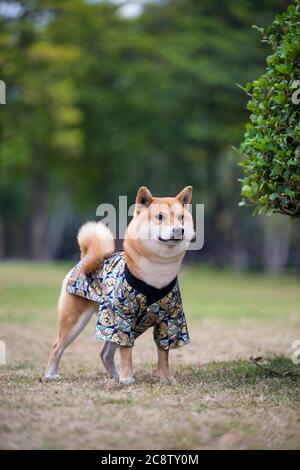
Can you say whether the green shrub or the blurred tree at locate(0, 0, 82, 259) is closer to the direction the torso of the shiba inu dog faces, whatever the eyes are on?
the green shrub

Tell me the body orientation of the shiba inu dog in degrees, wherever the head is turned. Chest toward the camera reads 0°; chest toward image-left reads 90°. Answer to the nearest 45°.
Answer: approximately 315°

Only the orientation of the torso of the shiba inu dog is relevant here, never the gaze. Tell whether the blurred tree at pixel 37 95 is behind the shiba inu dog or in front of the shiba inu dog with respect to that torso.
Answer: behind

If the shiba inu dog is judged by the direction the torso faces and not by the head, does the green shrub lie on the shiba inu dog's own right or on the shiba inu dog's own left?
on the shiba inu dog's own left
